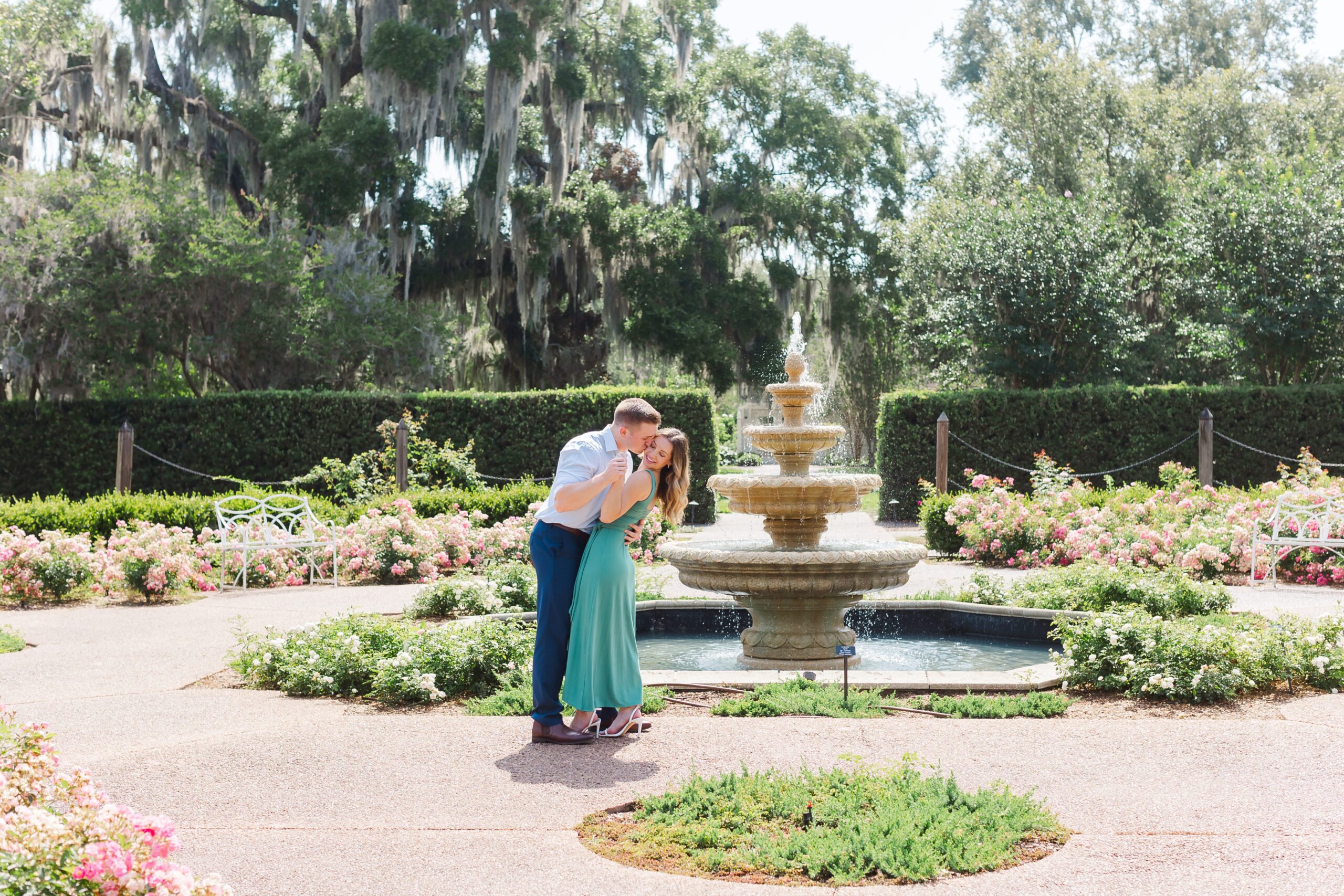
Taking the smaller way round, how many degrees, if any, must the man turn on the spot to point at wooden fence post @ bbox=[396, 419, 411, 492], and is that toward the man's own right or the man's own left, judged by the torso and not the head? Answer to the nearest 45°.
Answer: approximately 90° to the man's own left

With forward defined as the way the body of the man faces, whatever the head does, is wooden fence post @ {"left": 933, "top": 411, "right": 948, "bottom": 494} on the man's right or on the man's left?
on the man's left

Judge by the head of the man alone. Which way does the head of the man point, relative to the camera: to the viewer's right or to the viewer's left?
to the viewer's right

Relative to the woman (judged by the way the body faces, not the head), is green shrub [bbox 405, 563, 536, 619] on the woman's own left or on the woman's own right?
on the woman's own right

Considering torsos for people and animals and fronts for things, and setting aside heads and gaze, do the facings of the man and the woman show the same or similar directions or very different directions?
very different directions

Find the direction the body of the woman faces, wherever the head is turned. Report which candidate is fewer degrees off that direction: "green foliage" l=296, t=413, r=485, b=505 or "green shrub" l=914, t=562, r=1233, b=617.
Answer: the green foliage

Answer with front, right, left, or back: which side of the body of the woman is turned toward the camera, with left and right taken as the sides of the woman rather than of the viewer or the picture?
left

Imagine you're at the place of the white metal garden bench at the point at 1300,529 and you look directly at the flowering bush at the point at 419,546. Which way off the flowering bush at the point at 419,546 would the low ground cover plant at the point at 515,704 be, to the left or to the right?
left

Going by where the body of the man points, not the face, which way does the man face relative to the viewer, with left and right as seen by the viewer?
facing to the right of the viewer

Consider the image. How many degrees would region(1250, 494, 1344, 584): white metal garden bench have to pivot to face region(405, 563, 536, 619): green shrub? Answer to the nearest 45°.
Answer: approximately 45° to its right

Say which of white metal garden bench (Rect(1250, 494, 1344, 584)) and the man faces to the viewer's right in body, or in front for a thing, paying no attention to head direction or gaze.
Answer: the man
